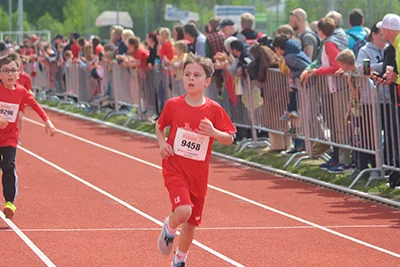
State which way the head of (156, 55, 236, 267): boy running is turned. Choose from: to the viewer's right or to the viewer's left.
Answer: to the viewer's left

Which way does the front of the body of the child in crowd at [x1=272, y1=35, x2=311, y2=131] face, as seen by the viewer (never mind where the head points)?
to the viewer's left

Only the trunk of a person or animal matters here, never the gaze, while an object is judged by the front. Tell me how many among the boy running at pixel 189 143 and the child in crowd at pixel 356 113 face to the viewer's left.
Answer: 1

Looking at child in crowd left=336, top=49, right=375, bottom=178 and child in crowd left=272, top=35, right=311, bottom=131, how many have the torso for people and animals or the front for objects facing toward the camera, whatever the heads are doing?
0

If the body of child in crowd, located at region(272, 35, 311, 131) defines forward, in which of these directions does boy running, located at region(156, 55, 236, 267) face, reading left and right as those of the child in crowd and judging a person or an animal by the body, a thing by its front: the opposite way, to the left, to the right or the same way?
to the left

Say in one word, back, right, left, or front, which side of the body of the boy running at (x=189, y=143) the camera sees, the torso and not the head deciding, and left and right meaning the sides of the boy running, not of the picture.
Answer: front

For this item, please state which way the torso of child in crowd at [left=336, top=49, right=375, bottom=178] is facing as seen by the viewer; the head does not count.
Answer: to the viewer's left

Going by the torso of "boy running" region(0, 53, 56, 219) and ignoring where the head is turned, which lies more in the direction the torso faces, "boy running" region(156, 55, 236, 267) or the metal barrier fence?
the boy running

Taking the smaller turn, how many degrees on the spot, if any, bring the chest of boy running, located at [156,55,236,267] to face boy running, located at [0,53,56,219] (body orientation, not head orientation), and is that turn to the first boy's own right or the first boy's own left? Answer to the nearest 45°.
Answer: approximately 135° to the first boy's own right

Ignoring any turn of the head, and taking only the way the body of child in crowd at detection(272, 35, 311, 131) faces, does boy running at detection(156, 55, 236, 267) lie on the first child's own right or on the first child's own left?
on the first child's own left

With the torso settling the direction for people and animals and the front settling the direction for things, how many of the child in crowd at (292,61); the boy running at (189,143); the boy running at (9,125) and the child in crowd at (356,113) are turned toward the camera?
2

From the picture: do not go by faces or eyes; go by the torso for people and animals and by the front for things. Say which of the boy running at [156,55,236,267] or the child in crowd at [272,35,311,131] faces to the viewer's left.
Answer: the child in crowd
